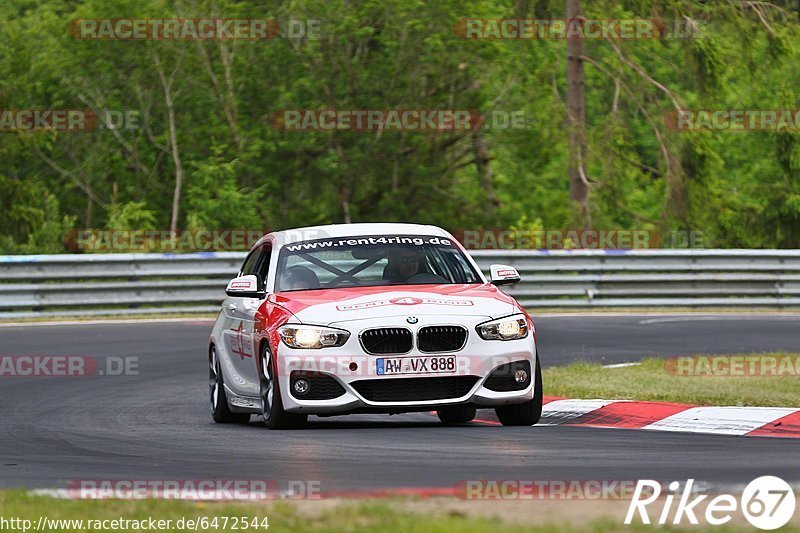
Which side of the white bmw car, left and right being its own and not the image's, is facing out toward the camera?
front

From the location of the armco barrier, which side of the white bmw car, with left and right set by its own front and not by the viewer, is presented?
back

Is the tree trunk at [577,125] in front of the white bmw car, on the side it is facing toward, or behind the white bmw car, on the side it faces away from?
behind

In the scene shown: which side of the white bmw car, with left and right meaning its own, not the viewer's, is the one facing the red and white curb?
left
